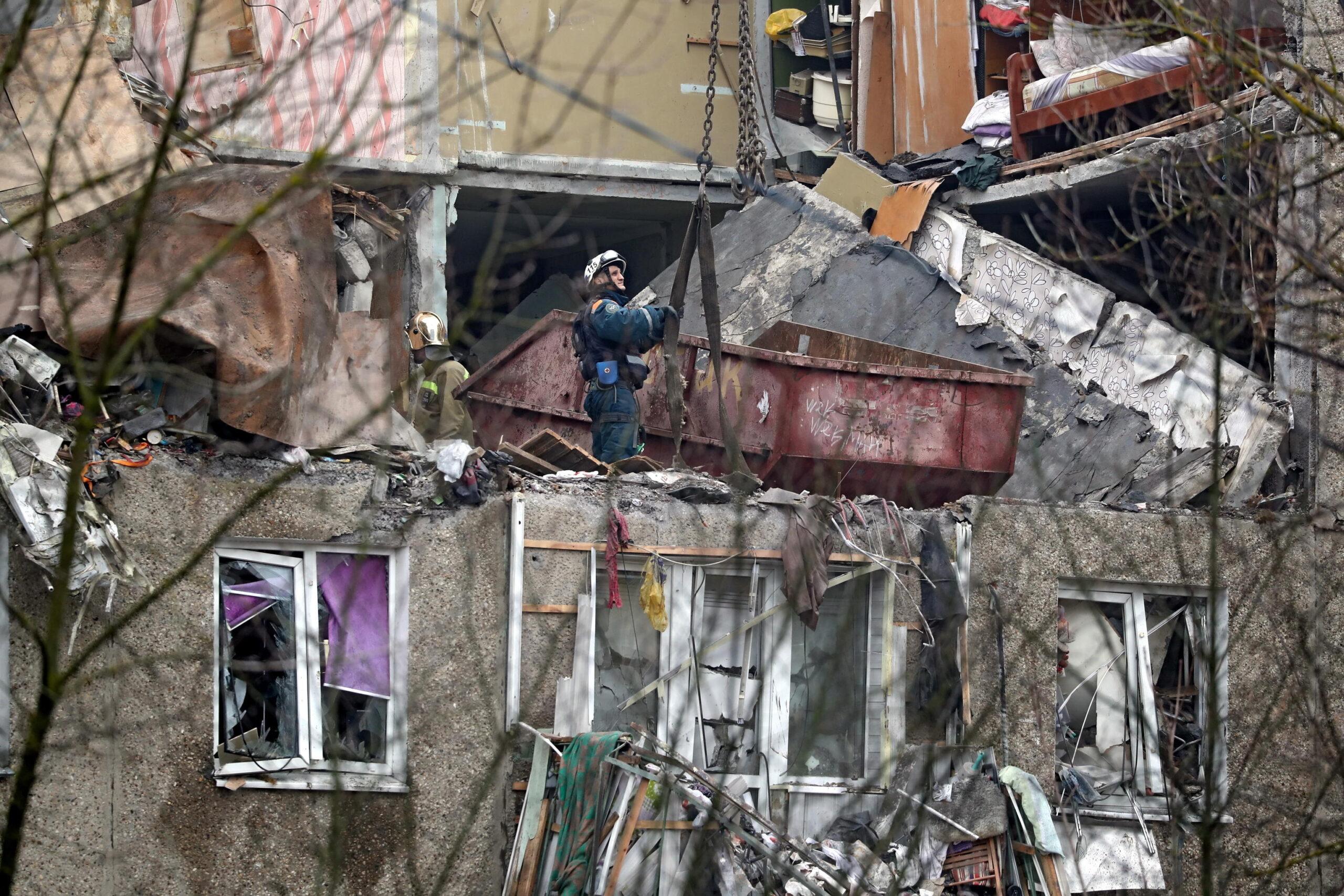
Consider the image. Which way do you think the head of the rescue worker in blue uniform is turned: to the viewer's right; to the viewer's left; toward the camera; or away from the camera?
to the viewer's right

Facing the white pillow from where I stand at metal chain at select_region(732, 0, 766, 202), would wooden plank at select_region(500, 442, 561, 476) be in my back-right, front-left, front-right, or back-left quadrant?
back-right
